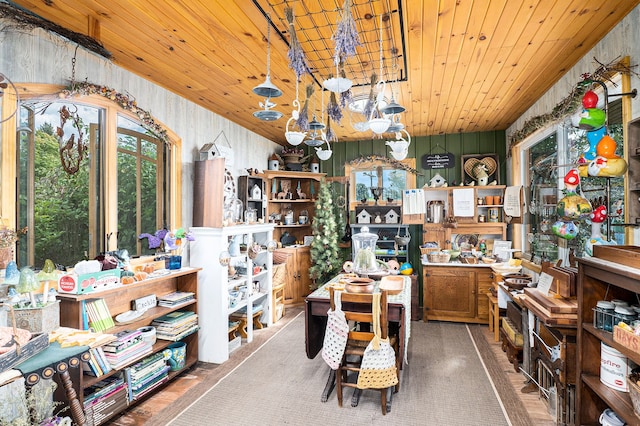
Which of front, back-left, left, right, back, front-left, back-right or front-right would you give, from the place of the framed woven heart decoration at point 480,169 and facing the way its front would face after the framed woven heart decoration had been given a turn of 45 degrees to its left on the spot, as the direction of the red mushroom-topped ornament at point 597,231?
front-right

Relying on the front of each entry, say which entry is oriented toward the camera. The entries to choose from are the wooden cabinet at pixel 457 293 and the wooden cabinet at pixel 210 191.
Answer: the wooden cabinet at pixel 457 293

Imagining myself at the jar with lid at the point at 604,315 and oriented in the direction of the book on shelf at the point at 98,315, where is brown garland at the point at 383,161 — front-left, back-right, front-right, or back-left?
front-right

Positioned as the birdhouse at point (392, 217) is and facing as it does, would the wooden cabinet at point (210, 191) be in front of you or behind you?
in front

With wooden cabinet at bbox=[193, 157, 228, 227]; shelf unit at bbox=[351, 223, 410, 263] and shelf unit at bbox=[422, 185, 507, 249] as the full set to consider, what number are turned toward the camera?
2

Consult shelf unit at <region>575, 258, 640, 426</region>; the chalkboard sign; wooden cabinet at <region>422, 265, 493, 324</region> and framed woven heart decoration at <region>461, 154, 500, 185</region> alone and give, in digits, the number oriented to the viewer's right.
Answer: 0

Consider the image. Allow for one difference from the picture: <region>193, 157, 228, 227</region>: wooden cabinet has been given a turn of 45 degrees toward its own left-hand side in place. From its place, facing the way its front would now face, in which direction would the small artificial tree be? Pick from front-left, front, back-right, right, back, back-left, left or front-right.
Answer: front

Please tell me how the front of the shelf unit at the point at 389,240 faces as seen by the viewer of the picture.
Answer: facing the viewer

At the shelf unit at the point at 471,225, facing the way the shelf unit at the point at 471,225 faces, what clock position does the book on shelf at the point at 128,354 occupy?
The book on shelf is roughly at 1 o'clock from the shelf unit.

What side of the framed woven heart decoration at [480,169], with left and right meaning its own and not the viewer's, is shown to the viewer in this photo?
front

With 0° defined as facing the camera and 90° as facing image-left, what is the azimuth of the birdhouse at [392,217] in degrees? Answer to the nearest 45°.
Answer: approximately 0°

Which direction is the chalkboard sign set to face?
toward the camera

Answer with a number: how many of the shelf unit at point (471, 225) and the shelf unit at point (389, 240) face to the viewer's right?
0

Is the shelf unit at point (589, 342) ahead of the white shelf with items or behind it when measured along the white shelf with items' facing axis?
ahead

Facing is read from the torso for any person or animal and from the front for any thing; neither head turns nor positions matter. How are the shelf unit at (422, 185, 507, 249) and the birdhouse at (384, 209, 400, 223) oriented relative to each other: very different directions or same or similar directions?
same or similar directions

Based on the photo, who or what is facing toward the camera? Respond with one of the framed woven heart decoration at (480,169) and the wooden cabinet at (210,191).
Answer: the framed woven heart decoration

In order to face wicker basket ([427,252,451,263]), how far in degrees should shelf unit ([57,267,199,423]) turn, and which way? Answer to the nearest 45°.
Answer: approximately 45° to its left

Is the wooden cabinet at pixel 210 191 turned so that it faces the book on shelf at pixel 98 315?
no
